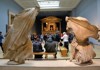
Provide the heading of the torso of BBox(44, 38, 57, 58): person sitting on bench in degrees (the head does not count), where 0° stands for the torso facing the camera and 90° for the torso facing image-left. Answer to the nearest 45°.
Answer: approximately 180°

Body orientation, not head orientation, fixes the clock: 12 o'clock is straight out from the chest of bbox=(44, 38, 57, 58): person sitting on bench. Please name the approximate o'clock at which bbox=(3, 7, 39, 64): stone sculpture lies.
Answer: The stone sculpture is roughly at 7 o'clock from the person sitting on bench.
